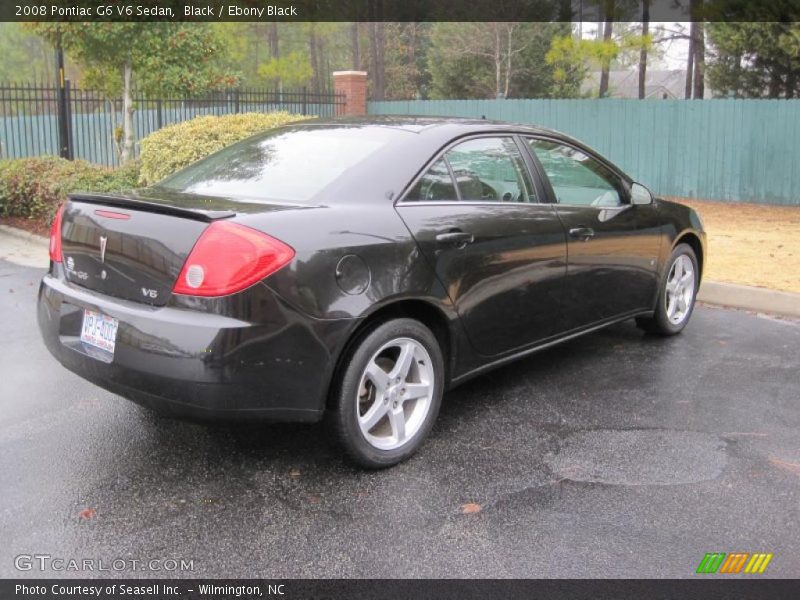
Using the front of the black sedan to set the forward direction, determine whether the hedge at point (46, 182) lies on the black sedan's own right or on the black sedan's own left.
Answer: on the black sedan's own left

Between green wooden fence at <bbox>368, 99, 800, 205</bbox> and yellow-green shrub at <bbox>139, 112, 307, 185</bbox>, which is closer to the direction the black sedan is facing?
the green wooden fence

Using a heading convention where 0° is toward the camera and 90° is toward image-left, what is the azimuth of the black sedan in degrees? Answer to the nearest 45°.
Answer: approximately 225°

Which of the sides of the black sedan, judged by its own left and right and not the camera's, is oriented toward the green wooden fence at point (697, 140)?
front

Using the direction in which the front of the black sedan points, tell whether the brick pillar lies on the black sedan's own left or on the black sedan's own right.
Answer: on the black sedan's own left

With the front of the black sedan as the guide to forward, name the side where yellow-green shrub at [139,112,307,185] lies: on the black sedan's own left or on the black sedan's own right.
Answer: on the black sedan's own left

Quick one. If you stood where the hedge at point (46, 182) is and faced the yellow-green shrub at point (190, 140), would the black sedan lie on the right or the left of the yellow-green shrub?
right

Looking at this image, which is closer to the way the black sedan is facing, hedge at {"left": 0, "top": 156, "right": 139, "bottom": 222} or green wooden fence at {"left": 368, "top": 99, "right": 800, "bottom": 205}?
the green wooden fence
